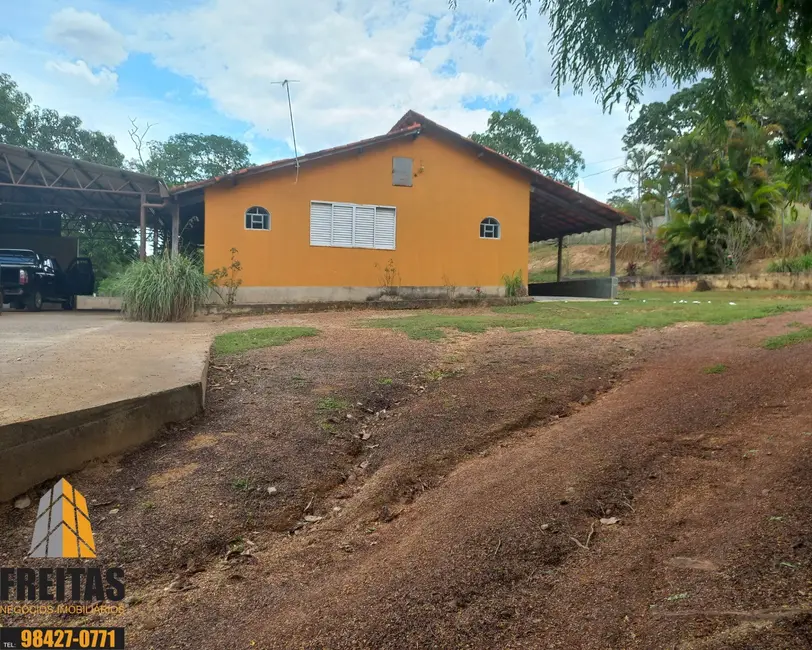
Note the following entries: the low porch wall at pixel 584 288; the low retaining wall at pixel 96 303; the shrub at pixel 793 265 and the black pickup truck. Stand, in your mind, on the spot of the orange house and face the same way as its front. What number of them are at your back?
2

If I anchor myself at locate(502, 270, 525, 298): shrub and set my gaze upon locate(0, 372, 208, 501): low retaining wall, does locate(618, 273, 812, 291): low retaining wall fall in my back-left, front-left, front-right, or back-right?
back-left

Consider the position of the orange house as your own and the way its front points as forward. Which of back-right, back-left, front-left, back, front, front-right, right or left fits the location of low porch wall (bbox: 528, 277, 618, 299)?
front-left

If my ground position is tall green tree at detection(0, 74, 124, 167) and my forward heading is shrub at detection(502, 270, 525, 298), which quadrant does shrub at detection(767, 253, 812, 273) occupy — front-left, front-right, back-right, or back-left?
front-left

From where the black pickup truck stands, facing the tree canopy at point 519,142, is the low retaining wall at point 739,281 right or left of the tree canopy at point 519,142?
right

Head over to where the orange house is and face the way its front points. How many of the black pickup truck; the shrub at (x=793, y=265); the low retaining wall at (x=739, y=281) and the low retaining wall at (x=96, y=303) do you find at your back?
2

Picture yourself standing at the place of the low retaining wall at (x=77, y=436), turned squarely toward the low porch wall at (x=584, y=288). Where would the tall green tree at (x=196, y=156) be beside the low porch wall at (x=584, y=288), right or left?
left

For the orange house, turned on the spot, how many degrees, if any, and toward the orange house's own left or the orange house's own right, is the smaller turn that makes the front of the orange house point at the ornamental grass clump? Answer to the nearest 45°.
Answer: approximately 45° to the orange house's own right

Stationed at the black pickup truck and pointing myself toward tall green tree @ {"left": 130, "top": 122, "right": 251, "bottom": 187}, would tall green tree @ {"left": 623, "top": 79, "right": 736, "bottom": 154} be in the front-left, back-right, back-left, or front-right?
front-right
